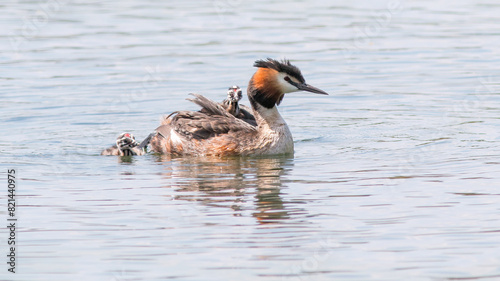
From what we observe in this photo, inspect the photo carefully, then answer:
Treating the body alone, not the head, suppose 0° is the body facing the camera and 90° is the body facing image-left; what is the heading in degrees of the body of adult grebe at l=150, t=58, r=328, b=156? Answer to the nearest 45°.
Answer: approximately 270°

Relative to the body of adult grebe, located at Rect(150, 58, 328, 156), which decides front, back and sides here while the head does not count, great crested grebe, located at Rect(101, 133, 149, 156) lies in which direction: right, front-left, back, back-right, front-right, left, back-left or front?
back
